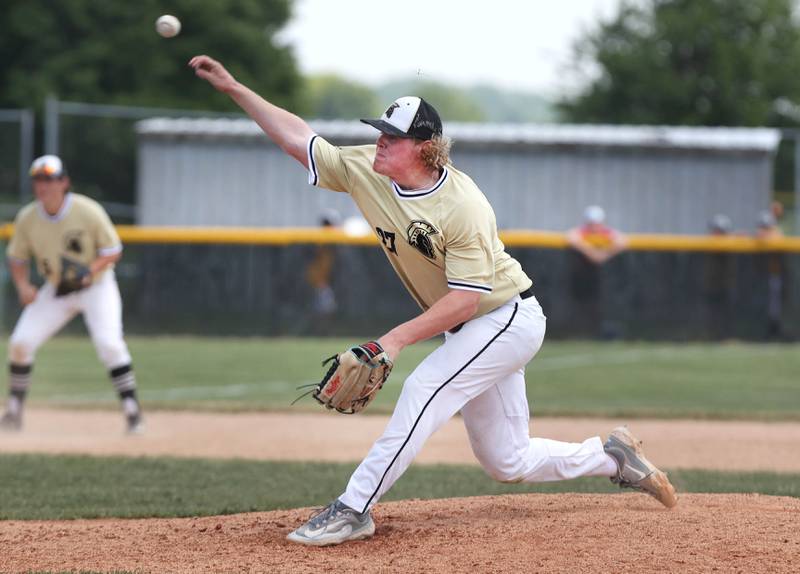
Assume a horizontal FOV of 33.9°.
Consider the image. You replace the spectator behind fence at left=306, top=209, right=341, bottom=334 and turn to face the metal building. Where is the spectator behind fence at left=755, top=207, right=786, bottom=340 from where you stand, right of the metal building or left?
right

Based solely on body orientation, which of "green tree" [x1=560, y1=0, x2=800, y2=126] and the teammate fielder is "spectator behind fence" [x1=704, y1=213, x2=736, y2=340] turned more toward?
the teammate fielder

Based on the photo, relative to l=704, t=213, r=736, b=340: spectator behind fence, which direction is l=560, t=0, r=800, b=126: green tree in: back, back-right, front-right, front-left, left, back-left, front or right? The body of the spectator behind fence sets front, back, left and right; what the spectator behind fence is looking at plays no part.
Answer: back

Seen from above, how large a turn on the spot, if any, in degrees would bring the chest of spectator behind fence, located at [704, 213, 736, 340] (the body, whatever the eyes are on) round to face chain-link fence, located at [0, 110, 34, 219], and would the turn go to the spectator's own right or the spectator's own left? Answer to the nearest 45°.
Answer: approximately 90° to the spectator's own right

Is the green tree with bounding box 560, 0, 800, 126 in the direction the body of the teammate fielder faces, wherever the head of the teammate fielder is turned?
no

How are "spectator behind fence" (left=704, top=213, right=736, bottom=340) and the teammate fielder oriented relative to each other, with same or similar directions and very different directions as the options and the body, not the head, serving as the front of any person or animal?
same or similar directions

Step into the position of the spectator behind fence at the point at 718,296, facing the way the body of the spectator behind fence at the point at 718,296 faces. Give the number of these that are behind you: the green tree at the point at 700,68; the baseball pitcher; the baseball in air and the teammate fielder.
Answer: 1

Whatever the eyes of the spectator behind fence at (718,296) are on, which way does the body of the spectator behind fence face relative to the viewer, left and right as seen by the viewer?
facing the viewer

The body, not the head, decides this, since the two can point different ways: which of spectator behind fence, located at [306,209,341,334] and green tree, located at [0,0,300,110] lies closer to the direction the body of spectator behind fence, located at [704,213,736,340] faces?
the spectator behind fence

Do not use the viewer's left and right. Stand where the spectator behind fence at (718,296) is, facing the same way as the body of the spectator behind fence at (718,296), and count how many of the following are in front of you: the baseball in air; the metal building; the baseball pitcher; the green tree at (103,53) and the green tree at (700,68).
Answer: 2

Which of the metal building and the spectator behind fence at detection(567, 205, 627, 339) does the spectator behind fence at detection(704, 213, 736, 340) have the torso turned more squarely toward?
the spectator behind fence

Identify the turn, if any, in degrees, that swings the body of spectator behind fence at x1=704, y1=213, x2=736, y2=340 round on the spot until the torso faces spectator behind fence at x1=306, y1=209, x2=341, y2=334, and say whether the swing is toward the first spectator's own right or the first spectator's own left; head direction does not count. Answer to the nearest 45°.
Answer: approximately 90° to the first spectator's own right

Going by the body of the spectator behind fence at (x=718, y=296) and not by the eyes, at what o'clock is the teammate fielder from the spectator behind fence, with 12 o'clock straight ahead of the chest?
The teammate fielder is roughly at 1 o'clock from the spectator behind fence.

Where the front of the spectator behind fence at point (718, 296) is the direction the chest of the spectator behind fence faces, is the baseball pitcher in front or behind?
in front

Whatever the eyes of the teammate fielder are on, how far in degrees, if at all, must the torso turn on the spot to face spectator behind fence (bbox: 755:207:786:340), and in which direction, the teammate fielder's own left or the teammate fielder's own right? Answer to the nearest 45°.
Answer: approximately 135° to the teammate fielder's own left

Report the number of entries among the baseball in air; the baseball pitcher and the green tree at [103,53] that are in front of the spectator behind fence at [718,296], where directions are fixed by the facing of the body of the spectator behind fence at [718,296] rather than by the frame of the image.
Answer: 2

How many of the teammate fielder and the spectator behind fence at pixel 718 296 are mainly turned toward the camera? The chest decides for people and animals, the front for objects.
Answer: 2

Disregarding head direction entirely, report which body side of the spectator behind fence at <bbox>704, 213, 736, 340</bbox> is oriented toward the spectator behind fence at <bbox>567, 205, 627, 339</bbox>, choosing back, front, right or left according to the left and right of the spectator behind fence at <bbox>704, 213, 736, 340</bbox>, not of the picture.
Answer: right

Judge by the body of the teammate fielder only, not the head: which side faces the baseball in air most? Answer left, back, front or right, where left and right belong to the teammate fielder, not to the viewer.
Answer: front

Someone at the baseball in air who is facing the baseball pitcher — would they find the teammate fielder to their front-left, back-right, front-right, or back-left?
back-left

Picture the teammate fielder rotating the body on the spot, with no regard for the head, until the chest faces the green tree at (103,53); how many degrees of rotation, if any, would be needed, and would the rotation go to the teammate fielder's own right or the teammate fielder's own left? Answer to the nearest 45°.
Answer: approximately 180°
